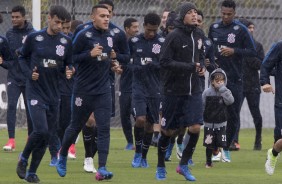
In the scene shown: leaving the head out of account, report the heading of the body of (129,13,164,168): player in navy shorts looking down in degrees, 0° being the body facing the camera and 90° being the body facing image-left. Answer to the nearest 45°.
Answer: approximately 0°

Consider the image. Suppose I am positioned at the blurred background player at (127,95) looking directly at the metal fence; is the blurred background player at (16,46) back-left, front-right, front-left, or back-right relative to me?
back-left

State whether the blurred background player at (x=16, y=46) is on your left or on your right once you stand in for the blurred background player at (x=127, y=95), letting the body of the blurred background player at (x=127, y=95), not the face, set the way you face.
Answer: on your right

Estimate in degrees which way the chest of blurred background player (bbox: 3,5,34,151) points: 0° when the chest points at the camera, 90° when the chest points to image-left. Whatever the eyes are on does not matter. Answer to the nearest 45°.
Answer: approximately 45°

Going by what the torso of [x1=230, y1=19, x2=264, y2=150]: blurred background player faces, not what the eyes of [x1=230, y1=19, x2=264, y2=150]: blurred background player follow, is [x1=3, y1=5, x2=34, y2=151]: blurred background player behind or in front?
in front

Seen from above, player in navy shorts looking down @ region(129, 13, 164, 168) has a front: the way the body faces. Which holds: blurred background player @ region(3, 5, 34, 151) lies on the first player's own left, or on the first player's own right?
on the first player's own right

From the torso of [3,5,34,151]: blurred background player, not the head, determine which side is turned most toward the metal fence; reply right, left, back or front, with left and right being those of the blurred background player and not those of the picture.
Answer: back

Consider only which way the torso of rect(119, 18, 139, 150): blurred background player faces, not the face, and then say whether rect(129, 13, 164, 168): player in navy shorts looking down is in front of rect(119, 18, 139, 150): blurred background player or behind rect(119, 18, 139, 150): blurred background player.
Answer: in front

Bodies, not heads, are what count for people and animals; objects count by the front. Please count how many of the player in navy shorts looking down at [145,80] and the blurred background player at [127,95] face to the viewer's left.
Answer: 0

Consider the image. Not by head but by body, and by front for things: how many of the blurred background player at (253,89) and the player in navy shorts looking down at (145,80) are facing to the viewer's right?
0

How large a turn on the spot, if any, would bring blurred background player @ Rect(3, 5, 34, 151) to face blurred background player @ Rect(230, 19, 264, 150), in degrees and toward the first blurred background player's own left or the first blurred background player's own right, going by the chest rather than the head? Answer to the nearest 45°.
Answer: approximately 135° to the first blurred background player's own left

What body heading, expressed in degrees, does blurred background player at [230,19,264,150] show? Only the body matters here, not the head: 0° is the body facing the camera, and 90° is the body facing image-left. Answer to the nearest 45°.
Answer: approximately 45°
